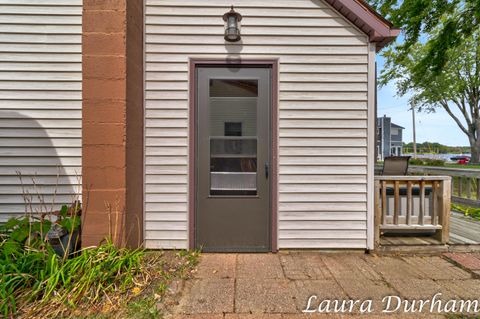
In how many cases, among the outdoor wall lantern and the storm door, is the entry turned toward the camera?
2

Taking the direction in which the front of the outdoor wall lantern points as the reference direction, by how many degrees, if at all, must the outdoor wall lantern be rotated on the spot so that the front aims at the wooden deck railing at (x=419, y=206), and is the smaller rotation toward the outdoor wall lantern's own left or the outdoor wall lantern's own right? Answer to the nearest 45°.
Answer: approximately 90° to the outdoor wall lantern's own left

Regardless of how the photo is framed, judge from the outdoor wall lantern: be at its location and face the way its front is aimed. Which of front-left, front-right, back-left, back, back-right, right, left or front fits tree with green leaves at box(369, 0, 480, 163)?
back-left

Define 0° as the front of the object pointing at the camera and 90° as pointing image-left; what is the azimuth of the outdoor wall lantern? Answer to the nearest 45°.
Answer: approximately 0°

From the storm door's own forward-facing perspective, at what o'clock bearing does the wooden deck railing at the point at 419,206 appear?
The wooden deck railing is roughly at 9 o'clock from the storm door.

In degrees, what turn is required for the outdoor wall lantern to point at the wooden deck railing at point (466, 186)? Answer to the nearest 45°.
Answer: approximately 135° to its left

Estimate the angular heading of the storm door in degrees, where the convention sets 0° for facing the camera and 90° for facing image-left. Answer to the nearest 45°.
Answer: approximately 0°

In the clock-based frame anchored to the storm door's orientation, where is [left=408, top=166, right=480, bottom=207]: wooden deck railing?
The wooden deck railing is roughly at 8 o'clock from the storm door.
